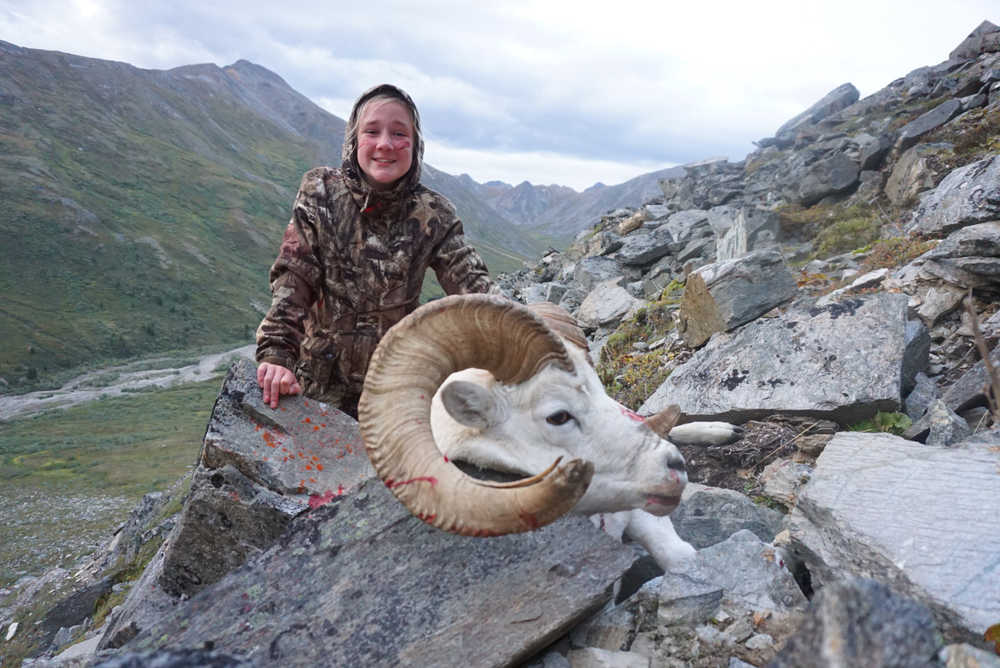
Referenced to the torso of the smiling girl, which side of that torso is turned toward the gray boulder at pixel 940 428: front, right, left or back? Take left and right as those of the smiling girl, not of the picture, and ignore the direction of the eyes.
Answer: left

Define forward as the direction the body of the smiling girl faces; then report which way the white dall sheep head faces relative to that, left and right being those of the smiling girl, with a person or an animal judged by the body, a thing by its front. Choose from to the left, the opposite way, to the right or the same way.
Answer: to the left

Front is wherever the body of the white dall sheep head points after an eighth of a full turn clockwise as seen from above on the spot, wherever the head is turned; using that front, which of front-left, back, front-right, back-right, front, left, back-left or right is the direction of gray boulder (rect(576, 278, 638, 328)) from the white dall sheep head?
back-left

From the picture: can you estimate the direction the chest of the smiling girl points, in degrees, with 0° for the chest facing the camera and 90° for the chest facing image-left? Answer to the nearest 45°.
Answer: approximately 0°

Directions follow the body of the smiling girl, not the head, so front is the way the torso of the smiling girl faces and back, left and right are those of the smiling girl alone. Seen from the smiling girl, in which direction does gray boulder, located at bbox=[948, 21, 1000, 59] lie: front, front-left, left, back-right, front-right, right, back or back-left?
back-left

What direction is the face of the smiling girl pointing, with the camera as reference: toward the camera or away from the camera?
toward the camera

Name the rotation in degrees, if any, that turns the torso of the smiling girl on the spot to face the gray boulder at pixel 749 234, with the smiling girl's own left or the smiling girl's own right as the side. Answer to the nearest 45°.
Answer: approximately 135° to the smiling girl's own left

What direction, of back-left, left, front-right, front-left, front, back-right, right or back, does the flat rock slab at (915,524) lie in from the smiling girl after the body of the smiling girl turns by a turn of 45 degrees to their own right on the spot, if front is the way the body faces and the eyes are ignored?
left

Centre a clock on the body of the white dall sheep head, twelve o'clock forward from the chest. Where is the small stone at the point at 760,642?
The small stone is roughly at 1 o'clock from the white dall sheep head.

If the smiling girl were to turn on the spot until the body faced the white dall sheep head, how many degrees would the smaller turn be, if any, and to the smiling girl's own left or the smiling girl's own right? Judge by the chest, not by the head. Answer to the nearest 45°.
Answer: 0° — they already face it
